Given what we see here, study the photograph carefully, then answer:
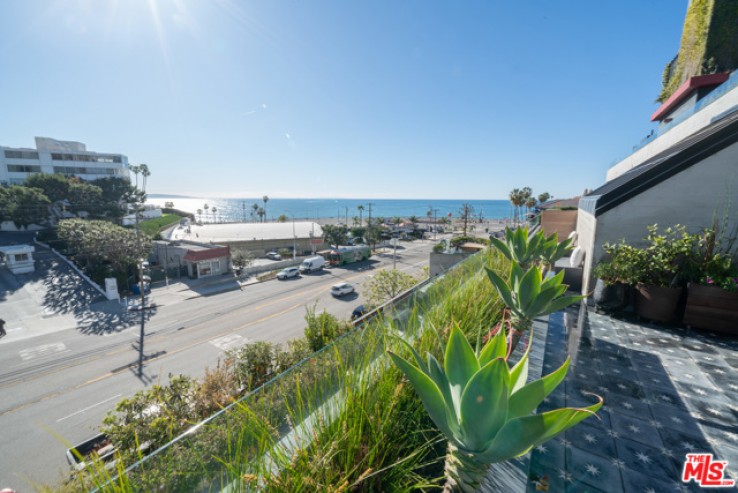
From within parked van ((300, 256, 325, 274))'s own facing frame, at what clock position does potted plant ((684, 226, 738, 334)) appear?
The potted plant is roughly at 10 o'clock from the parked van.

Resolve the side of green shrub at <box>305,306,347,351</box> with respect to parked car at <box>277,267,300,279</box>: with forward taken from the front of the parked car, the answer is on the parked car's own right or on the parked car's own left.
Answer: on the parked car's own left

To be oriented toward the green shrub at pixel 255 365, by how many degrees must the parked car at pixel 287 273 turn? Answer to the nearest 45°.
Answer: approximately 45° to its left

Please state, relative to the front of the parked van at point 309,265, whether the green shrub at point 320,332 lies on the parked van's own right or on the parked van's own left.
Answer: on the parked van's own left

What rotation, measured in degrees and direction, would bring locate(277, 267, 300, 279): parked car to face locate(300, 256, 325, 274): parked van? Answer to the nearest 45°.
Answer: approximately 180°

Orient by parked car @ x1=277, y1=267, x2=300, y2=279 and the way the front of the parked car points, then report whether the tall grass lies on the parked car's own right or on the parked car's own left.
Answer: on the parked car's own left

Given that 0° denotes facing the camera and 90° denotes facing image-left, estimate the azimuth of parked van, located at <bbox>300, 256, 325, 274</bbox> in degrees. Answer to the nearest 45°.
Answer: approximately 45°

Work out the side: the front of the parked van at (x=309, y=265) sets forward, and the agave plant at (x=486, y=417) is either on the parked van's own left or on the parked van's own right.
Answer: on the parked van's own left
